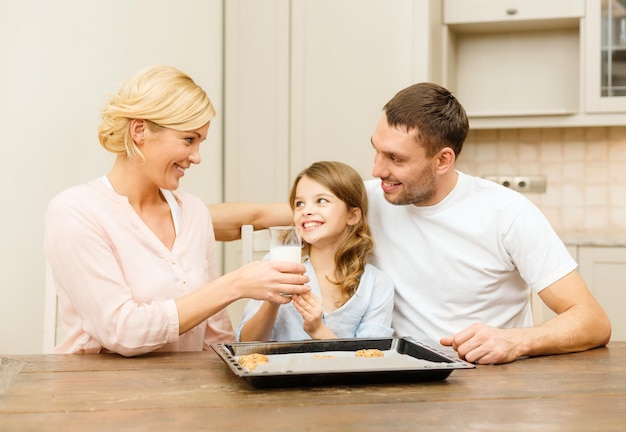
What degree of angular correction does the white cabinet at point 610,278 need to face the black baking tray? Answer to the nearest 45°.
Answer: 0° — it already faces it

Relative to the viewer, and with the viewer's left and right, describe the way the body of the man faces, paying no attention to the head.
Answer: facing the viewer and to the left of the viewer

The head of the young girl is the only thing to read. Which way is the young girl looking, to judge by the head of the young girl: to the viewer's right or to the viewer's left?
to the viewer's left

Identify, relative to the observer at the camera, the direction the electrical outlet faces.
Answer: facing the viewer

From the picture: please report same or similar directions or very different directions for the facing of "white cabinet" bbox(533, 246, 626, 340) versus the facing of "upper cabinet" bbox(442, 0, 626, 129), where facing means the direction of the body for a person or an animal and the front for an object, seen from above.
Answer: same or similar directions

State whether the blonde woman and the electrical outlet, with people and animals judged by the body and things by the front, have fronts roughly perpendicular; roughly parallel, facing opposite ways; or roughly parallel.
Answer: roughly perpendicular

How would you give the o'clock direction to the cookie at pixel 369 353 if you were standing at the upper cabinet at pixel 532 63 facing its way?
The cookie is roughly at 12 o'clock from the upper cabinet.

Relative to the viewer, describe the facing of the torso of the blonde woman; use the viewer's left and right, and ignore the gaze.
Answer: facing the viewer and to the right of the viewer

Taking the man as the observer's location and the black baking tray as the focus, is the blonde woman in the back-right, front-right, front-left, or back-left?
front-right

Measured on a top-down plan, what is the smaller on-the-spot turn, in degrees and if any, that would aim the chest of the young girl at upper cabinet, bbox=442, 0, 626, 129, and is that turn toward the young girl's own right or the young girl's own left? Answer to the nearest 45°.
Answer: approximately 180°

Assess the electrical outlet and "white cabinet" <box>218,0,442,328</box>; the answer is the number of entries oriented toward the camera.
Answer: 2

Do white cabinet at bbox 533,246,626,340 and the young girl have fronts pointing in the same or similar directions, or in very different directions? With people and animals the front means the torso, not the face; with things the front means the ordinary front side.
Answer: same or similar directions

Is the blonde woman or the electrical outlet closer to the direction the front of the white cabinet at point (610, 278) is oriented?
the blonde woman

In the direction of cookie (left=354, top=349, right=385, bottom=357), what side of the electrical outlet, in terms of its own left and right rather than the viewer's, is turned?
front

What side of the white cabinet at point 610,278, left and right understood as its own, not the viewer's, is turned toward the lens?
front

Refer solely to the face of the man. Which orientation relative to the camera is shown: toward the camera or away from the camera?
toward the camera
